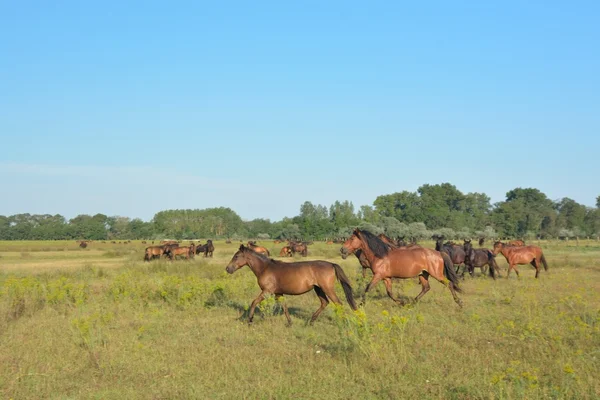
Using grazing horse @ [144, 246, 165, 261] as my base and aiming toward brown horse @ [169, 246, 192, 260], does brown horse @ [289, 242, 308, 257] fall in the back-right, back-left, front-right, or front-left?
front-left

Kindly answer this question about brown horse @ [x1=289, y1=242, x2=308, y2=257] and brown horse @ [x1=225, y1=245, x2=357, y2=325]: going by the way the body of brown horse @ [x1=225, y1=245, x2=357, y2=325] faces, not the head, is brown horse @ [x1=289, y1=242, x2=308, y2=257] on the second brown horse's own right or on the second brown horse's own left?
on the second brown horse's own right

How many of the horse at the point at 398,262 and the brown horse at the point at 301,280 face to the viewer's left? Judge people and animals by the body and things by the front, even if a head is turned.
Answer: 2

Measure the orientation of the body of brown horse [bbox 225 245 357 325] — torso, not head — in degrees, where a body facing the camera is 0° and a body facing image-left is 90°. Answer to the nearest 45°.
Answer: approximately 90°

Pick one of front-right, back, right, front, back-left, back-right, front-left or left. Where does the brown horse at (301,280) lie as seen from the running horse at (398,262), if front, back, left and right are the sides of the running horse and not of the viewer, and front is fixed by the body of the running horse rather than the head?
front-left

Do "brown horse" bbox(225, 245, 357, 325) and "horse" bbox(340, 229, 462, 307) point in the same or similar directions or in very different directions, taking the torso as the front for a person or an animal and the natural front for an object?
same or similar directions

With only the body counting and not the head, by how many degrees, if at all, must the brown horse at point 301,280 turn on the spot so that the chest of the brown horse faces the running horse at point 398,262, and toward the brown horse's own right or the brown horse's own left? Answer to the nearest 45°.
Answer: approximately 135° to the brown horse's own right

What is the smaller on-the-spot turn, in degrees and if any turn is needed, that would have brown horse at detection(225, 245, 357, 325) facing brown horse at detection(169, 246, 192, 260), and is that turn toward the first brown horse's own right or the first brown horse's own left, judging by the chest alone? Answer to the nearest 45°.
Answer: approximately 90° to the first brown horse's own right

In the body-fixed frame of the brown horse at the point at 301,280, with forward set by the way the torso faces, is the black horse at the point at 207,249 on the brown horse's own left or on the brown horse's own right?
on the brown horse's own right

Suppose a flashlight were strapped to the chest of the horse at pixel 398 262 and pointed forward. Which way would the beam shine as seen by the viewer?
to the viewer's left
